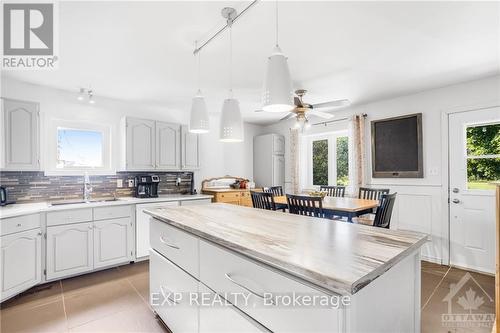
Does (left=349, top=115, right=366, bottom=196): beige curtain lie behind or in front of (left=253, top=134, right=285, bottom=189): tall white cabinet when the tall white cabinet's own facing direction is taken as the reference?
in front

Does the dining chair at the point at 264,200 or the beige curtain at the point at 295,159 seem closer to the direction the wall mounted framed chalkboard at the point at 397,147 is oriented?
the dining chair

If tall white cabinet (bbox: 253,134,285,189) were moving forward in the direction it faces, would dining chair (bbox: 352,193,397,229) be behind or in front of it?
in front

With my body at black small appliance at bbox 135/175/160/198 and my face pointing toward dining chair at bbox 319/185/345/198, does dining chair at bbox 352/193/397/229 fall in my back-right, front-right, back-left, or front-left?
front-right

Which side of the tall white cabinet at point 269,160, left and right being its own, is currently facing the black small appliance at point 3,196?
right

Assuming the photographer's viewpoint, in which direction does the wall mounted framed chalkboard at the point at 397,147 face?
facing the viewer and to the left of the viewer

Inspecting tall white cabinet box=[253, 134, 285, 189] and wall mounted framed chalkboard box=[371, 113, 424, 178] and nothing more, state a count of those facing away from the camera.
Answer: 0

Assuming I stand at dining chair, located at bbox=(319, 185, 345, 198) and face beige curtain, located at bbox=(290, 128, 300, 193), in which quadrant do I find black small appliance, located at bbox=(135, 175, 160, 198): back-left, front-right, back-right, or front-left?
front-left

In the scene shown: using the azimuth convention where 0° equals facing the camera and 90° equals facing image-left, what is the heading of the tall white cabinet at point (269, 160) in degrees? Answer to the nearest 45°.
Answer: approximately 315°

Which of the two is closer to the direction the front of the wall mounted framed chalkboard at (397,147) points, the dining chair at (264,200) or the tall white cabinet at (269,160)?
the dining chair

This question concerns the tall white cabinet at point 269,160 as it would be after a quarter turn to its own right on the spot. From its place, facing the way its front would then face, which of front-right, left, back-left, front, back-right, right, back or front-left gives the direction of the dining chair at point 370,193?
left
